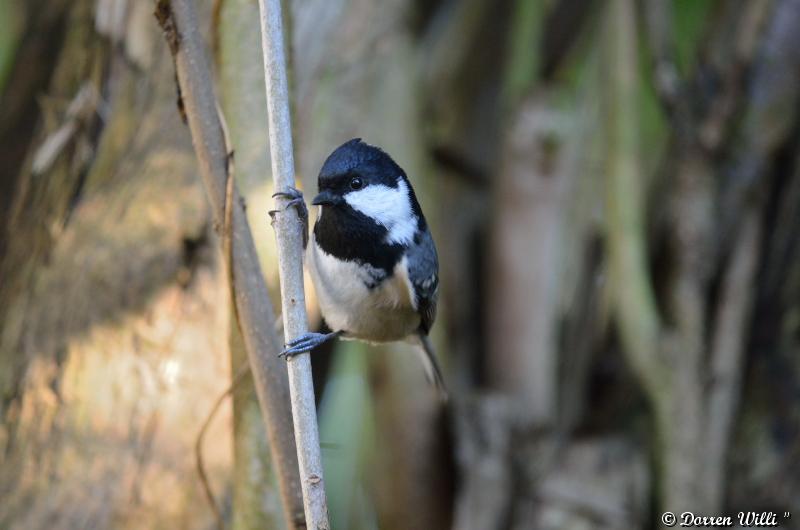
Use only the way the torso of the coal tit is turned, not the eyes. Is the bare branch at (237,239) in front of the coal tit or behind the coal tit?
in front

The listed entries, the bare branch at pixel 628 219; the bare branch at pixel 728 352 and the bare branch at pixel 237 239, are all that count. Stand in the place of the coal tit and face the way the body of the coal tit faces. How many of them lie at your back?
2

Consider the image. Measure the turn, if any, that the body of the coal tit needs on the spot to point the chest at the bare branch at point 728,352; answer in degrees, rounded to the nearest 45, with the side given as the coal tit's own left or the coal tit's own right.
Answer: approximately 180°

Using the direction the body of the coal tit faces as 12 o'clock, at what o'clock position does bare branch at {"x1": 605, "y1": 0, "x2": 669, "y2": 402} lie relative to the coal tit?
The bare branch is roughly at 6 o'clock from the coal tit.

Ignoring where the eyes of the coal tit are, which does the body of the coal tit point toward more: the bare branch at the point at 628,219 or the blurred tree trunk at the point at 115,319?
the blurred tree trunk

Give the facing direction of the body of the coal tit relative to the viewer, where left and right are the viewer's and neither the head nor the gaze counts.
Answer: facing the viewer and to the left of the viewer

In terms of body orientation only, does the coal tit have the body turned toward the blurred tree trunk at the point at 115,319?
no

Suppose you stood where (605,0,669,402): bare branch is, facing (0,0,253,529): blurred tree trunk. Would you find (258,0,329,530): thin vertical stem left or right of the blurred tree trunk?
left
